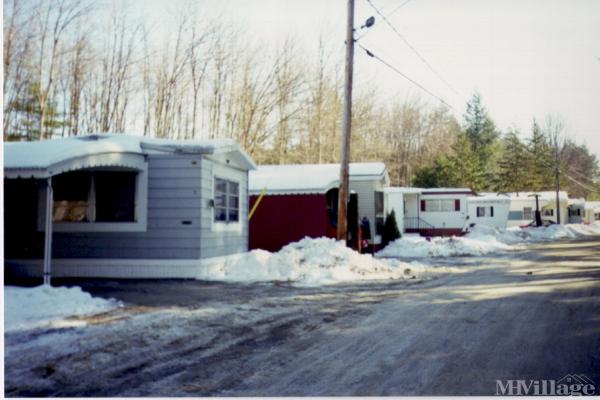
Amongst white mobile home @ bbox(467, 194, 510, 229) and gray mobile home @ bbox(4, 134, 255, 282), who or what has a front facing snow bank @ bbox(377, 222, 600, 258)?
white mobile home @ bbox(467, 194, 510, 229)

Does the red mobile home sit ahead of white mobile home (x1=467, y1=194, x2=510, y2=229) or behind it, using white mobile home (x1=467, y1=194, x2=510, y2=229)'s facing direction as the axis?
ahead

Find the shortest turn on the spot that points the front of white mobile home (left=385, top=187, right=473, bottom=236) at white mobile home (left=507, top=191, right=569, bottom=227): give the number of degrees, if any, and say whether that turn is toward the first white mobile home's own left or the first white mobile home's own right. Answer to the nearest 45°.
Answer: approximately 135° to the first white mobile home's own left

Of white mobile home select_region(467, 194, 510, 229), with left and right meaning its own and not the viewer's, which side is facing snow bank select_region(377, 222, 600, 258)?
front

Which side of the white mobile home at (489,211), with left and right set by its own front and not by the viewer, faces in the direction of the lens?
front

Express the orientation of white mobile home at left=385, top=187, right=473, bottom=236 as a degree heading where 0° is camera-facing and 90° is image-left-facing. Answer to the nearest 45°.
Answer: approximately 0°

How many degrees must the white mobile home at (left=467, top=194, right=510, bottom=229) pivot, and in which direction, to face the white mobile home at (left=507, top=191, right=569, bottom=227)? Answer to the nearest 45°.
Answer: approximately 135° to its left

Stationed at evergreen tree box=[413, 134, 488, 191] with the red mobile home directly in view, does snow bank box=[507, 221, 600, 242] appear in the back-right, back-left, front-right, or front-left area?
front-left

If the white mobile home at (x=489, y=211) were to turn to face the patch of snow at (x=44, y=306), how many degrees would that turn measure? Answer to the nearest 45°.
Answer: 0° — it already faces it
